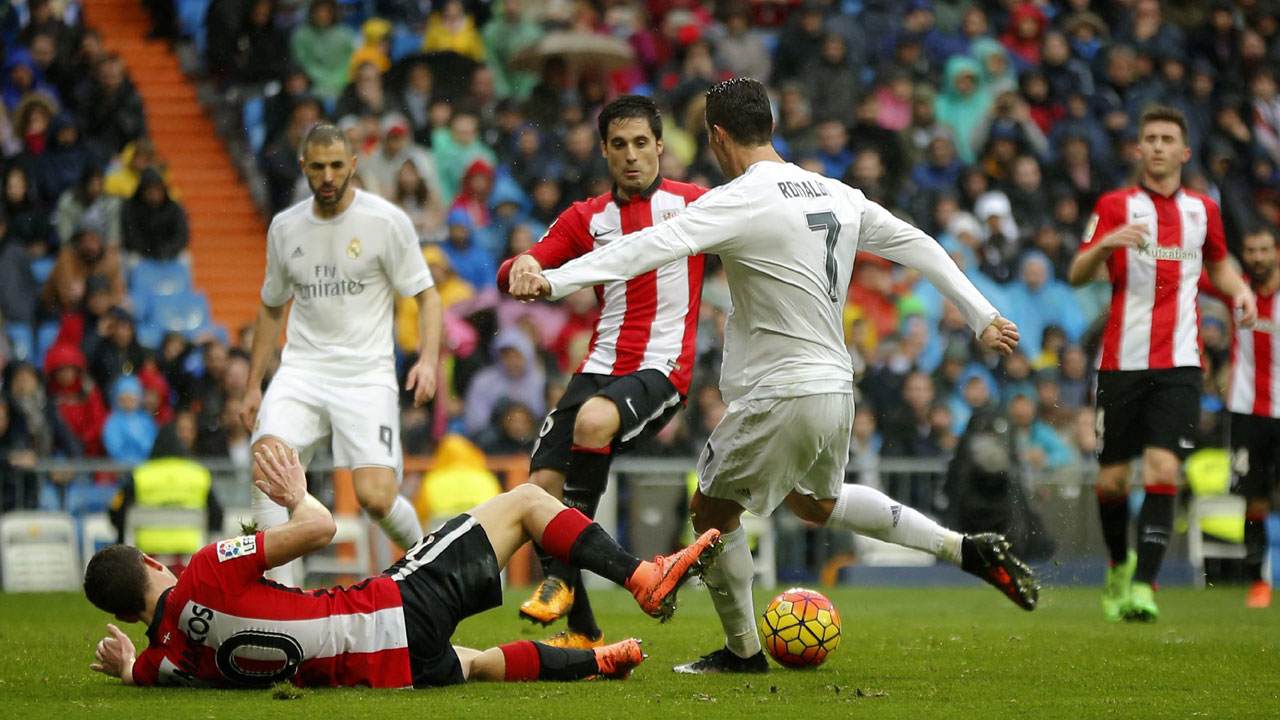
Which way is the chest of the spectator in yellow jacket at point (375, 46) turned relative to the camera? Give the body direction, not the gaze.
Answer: toward the camera

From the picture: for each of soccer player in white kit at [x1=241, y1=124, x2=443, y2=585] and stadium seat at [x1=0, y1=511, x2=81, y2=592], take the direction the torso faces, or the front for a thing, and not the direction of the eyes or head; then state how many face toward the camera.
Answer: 2

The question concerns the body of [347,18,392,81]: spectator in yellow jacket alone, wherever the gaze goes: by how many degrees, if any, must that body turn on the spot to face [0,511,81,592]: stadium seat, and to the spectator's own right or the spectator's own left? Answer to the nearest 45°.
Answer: approximately 45° to the spectator's own right

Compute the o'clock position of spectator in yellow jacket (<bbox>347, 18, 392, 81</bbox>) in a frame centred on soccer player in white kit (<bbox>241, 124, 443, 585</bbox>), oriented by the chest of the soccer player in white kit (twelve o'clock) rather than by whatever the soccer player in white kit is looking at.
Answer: The spectator in yellow jacket is roughly at 6 o'clock from the soccer player in white kit.

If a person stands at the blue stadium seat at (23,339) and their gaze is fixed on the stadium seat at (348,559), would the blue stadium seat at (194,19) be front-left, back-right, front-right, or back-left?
back-left

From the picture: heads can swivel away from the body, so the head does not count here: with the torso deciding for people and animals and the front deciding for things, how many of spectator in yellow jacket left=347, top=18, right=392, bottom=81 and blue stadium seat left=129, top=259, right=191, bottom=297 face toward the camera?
2

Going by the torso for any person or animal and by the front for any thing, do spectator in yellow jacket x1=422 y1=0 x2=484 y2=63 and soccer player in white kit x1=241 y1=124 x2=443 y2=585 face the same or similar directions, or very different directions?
same or similar directions

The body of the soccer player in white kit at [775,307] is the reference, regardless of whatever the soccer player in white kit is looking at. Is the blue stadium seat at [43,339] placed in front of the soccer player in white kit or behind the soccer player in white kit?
in front

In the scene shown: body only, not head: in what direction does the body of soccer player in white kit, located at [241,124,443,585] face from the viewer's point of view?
toward the camera

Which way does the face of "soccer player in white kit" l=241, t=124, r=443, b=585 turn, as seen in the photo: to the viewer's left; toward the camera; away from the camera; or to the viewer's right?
toward the camera

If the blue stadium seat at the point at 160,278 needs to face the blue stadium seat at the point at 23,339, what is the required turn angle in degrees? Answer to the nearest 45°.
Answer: approximately 90° to its right

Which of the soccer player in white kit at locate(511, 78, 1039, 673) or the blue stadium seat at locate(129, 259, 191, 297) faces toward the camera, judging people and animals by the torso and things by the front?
the blue stadium seat

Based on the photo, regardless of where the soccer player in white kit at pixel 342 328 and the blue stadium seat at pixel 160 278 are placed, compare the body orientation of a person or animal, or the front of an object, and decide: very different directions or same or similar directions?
same or similar directions

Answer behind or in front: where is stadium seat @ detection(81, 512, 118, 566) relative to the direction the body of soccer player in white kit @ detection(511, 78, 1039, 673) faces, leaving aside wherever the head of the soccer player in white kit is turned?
in front

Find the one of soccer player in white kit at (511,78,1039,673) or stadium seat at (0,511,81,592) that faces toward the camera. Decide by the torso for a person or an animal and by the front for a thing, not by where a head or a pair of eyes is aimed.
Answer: the stadium seat

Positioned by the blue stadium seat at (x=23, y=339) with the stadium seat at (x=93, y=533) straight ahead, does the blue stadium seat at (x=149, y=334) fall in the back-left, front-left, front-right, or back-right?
front-left

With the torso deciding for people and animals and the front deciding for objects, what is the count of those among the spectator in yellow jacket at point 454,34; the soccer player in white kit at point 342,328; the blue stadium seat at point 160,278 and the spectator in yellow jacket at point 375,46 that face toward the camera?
4

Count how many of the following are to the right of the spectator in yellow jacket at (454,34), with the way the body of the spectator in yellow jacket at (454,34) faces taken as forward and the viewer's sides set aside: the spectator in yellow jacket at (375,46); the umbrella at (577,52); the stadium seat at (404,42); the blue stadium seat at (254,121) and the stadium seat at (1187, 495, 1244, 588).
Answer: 3

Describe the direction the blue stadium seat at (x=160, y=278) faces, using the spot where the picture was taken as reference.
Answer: facing the viewer

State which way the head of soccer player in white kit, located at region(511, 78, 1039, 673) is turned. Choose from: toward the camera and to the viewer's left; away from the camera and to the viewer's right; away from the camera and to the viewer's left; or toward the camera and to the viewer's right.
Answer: away from the camera and to the viewer's left

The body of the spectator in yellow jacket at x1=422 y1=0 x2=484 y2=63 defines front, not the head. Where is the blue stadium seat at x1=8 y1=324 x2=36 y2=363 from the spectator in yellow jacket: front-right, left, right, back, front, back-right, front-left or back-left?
front-right

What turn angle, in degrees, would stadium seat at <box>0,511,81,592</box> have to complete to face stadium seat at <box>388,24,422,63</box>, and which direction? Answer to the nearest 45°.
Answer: approximately 135° to its left
